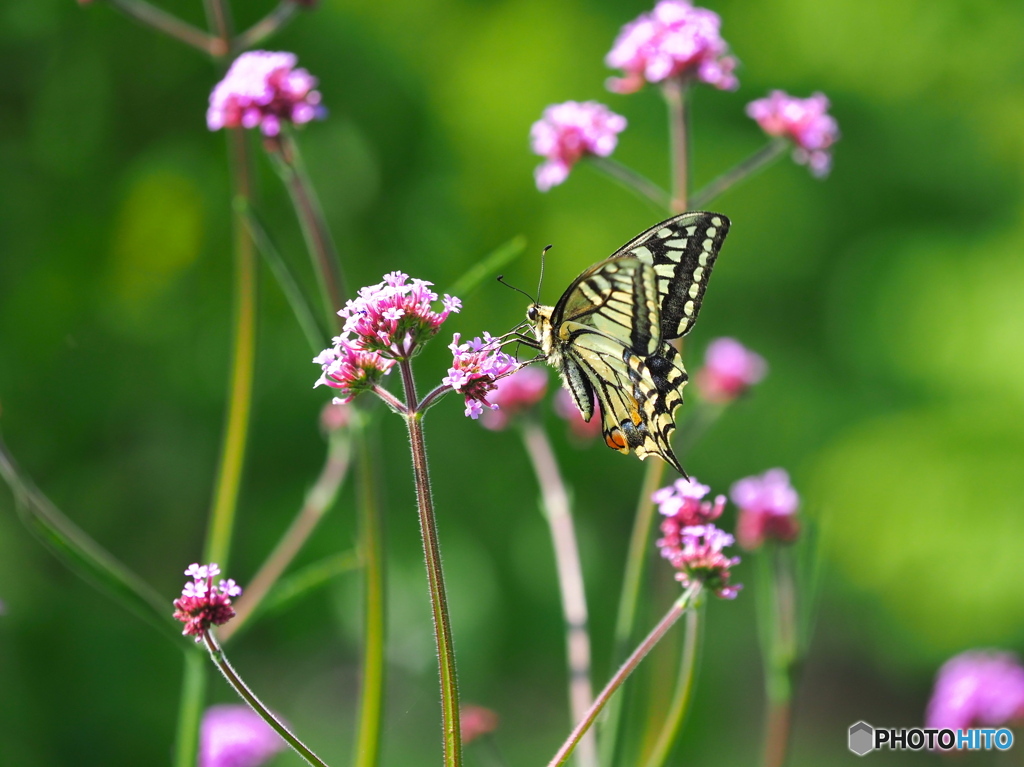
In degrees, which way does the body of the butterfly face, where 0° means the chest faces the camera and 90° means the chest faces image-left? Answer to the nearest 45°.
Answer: approximately 90°
